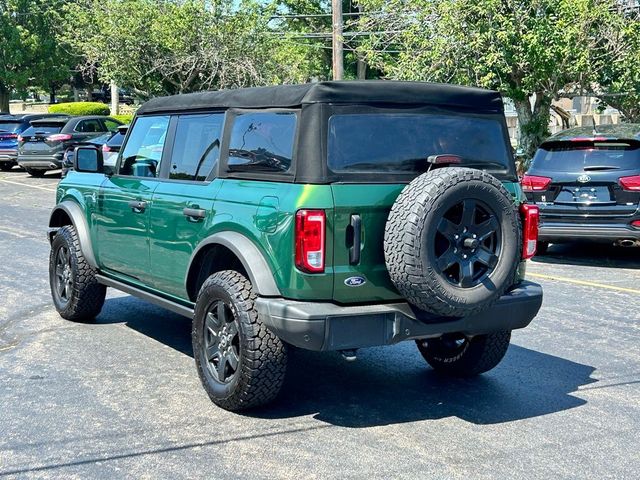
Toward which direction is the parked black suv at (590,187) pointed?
away from the camera

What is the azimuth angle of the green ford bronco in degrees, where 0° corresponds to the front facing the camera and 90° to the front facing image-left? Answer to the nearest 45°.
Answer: approximately 135°

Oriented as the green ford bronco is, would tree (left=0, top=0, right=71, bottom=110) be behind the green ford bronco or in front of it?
in front

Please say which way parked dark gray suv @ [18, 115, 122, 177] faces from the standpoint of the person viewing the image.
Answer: facing away from the viewer and to the right of the viewer

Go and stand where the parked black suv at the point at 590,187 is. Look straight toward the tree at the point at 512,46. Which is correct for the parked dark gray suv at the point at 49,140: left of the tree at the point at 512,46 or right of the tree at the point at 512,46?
left

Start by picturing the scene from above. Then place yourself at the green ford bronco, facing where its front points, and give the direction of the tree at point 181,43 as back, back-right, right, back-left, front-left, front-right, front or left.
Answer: front-right

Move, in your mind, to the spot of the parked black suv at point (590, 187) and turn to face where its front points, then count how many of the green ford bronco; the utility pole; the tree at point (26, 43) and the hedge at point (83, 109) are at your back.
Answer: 1

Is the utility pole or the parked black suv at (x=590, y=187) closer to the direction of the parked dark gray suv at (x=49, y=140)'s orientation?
the utility pole

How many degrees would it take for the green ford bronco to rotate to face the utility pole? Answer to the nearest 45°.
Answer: approximately 45° to its right

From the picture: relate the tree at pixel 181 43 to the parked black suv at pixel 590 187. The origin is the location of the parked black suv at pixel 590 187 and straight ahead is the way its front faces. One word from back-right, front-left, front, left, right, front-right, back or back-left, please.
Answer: front-left

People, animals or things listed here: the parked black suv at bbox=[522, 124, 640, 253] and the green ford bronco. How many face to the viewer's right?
0

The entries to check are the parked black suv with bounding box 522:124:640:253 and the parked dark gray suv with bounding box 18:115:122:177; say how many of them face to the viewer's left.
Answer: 0

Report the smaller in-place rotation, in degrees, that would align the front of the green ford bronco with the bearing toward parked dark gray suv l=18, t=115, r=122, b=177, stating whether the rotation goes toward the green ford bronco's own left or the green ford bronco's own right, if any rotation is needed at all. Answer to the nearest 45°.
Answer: approximately 45° to the green ford bronco's own right
